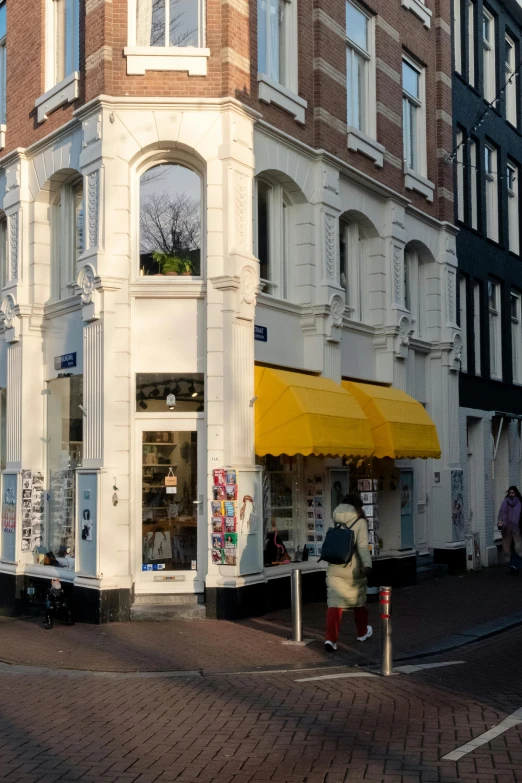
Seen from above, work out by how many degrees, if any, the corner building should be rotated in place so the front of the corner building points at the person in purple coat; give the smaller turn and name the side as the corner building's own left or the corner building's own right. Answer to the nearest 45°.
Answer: approximately 135° to the corner building's own left

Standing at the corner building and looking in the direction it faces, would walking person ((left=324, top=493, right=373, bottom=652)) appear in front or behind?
in front

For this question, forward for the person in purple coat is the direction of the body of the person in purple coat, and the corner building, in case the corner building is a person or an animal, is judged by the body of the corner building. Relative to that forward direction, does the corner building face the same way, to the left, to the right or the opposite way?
the same way

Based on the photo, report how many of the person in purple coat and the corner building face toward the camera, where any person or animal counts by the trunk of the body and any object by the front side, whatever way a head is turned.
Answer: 2

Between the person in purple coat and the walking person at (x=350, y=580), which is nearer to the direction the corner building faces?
the walking person

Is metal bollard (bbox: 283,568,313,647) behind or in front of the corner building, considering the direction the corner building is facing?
in front

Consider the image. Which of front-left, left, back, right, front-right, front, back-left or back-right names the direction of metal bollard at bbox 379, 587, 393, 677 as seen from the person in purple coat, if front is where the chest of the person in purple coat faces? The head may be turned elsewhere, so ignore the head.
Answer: front

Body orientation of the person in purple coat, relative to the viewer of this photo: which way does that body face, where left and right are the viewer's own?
facing the viewer

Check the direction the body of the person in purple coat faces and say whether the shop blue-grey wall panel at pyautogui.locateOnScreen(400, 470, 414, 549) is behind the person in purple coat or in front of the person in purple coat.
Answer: in front

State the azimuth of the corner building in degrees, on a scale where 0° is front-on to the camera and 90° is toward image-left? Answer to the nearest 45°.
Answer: approximately 0°

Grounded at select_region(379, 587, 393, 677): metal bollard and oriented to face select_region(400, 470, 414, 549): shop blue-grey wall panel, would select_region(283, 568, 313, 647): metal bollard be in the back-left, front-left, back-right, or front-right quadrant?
front-left
